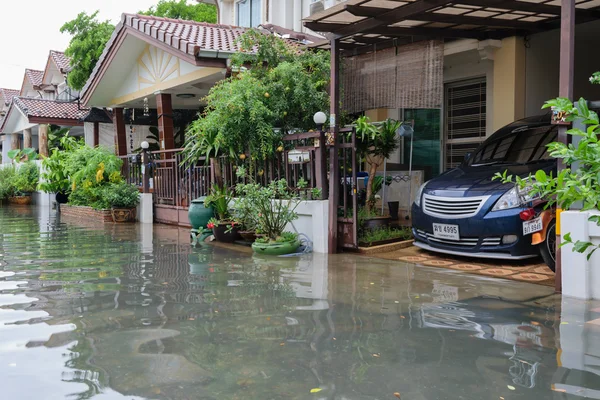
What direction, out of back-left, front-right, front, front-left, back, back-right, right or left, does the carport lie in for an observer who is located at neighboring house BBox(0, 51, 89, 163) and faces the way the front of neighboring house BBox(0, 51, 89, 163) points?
front-left

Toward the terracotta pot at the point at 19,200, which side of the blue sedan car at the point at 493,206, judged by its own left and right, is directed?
right

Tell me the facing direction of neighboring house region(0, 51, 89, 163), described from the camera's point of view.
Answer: facing the viewer and to the left of the viewer

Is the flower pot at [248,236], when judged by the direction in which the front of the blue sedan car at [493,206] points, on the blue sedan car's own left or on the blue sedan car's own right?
on the blue sedan car's own right

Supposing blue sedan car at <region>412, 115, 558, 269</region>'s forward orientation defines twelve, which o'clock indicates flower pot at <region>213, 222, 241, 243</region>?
The flower pot is roughly at 2 o'clock from the blue sedan car.

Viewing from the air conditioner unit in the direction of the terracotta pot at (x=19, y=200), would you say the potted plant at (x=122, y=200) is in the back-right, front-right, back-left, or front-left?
front-left

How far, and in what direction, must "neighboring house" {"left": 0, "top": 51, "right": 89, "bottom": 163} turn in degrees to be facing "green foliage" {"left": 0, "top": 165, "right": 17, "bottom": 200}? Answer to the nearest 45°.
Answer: approximately 45° to its left

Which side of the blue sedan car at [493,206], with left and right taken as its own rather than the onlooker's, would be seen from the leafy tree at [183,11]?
right

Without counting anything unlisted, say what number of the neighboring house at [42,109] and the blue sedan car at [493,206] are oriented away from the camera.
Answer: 0

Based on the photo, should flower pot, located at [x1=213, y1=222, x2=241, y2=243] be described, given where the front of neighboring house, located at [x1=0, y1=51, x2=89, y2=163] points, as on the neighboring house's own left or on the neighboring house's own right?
on the neighboring house's own left

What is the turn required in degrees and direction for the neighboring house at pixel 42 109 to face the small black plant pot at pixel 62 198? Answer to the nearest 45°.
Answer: approximately 45° to its left

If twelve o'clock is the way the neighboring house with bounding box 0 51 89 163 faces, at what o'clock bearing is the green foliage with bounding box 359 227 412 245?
The green foliage is roughly at 10 o'clock from the neighboring house.

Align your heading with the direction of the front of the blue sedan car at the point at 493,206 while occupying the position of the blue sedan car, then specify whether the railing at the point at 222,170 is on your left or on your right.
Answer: on your right

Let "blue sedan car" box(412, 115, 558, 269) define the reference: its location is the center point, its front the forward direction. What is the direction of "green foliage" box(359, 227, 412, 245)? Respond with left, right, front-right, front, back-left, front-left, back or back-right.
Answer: right
